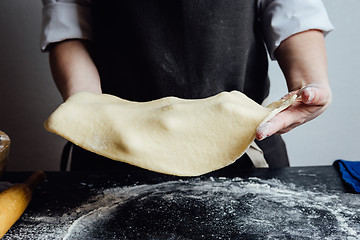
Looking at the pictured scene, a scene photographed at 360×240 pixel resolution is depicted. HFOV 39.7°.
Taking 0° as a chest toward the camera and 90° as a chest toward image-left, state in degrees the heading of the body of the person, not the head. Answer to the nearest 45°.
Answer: approximately 0°
